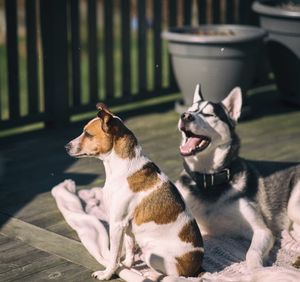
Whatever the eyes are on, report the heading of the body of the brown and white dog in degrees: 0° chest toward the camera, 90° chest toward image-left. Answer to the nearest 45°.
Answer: approximately 90°

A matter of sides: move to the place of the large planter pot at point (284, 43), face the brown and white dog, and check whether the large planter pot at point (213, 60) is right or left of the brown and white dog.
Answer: right

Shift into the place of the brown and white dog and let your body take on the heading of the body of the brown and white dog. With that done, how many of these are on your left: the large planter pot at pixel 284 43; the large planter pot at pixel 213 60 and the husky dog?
0

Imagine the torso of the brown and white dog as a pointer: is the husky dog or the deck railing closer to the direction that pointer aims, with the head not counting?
the deck railing

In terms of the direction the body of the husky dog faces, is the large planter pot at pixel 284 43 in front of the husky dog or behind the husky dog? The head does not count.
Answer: behind

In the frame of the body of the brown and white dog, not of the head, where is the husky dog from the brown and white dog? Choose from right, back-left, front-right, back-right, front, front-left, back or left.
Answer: back-right

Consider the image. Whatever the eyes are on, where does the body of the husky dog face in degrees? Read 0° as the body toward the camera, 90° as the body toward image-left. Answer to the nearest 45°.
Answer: approximately 45°

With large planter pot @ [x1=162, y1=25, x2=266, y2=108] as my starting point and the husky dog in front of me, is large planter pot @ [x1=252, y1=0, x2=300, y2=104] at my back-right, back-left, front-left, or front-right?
back-left

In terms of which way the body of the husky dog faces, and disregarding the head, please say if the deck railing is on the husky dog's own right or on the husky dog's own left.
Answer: on the husky dog's own right

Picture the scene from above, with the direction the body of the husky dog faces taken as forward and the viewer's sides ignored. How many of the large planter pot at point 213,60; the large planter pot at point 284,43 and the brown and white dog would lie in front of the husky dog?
1

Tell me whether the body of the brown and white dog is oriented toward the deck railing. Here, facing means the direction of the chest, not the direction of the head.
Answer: no

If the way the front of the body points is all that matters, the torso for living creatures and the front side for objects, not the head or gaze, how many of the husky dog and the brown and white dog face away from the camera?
0

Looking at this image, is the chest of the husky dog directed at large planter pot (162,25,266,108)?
no

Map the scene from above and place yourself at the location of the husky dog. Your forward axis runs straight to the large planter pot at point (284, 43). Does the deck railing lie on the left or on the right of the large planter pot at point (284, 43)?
left
